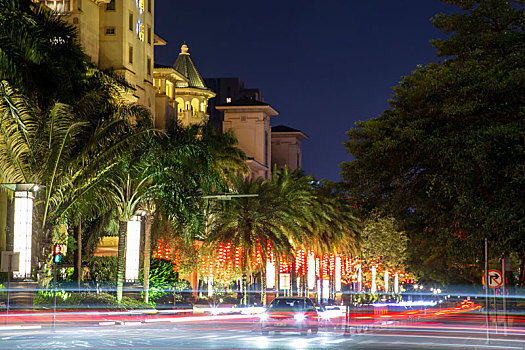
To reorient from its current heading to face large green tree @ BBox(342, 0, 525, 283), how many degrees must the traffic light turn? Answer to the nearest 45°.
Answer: approximately 45° to its left

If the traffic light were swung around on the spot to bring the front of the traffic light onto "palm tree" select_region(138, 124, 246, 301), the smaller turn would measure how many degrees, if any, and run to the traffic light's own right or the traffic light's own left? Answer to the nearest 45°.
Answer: approximately 135° to the traffic light's own left

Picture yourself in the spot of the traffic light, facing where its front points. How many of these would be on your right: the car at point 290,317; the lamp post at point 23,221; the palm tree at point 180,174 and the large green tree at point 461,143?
1

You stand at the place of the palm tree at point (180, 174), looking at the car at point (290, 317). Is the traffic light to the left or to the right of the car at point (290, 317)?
right

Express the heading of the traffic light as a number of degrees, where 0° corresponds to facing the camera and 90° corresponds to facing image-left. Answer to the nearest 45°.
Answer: approximately 0°

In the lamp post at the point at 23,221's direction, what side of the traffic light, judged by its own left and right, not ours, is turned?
right

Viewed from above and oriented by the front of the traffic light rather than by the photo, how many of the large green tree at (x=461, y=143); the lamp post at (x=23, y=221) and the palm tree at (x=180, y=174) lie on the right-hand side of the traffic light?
1

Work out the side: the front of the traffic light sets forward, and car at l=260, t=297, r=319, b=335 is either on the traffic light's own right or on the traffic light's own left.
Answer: on the traffic light's own left
